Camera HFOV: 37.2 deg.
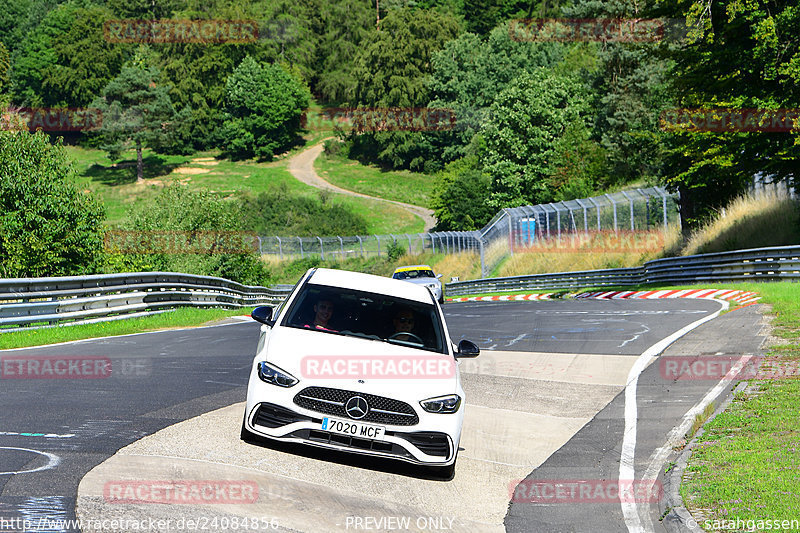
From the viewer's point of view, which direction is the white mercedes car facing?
toward the camera

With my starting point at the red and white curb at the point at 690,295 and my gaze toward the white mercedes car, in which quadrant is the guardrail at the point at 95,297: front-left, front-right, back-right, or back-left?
front-right

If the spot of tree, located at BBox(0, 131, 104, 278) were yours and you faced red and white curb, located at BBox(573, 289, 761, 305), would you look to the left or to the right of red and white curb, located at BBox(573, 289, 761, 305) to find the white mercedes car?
right

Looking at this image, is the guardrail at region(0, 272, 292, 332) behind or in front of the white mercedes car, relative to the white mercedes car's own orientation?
behind

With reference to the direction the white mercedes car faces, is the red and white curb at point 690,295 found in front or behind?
behind
